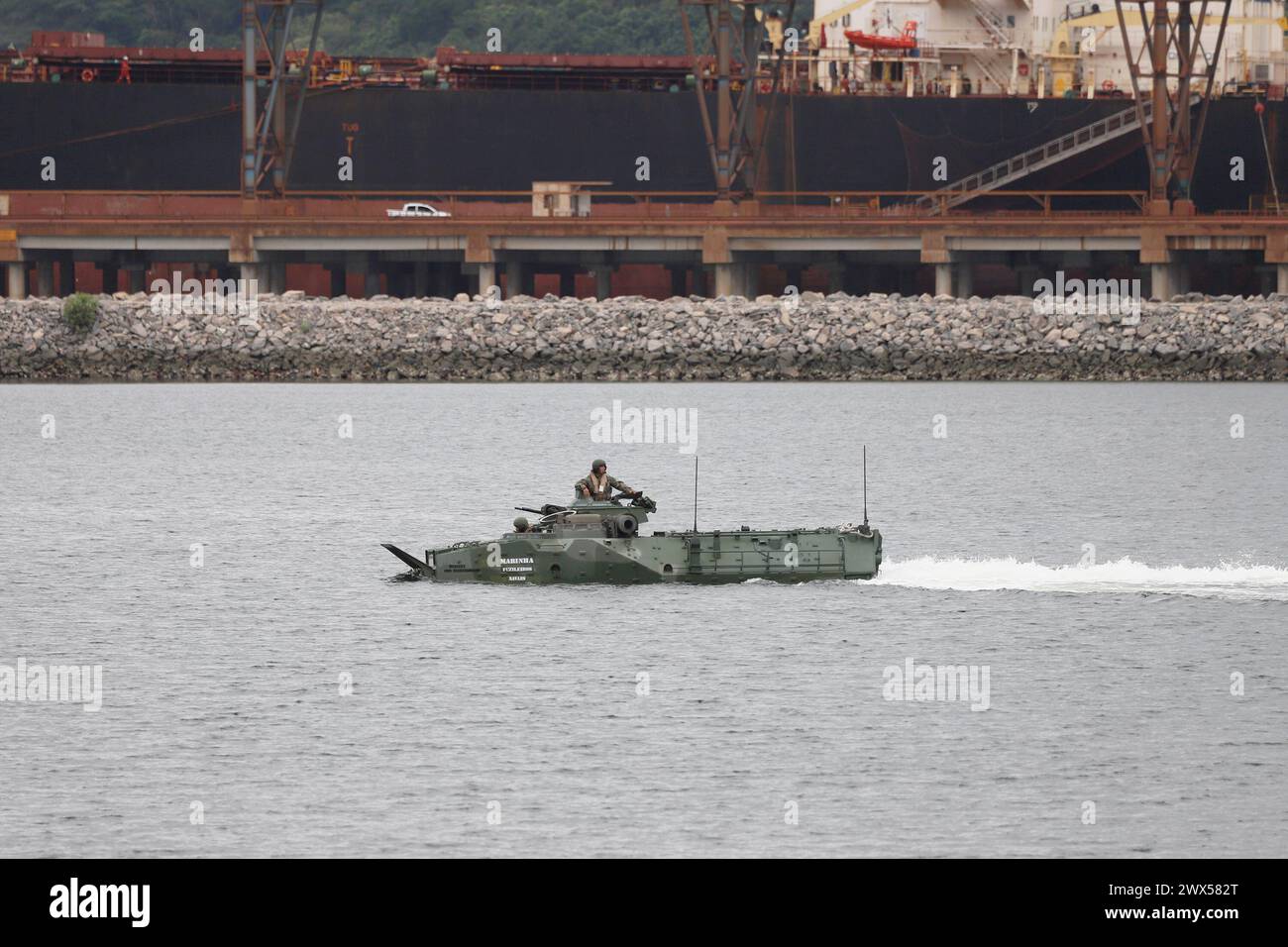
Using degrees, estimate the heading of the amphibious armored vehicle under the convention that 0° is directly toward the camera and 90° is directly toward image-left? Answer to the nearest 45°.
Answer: approximately 90°
